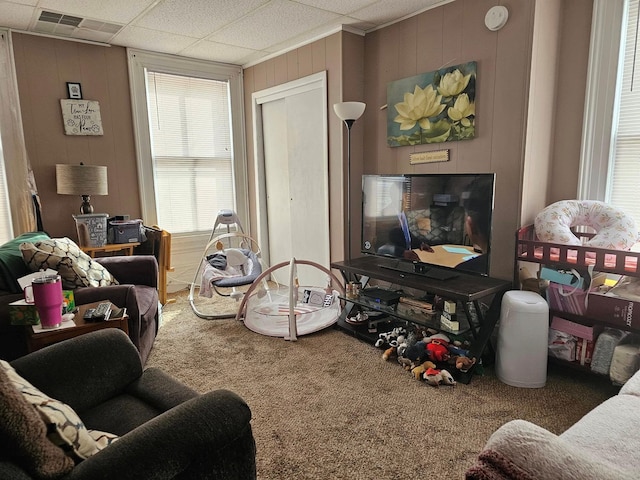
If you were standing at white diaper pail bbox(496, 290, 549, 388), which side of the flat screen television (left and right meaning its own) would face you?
left

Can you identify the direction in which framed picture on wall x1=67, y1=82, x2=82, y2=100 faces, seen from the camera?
facing the viewer

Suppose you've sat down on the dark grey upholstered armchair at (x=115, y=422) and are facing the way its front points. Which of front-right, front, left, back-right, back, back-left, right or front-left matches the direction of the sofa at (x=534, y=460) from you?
right

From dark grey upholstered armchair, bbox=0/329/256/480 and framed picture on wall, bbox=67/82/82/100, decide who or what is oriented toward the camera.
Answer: the framed picture on wall

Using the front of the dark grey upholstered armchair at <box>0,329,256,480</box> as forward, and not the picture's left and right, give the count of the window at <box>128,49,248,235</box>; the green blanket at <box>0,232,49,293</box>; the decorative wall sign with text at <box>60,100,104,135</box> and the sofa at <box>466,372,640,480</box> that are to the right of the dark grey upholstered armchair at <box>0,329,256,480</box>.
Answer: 1

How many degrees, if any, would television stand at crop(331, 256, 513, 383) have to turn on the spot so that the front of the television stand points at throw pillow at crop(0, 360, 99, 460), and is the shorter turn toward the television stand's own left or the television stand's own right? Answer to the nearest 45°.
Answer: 0° — it already faces it

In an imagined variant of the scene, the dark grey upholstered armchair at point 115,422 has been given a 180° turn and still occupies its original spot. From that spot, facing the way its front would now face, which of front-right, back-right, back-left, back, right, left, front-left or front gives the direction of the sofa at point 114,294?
back-right

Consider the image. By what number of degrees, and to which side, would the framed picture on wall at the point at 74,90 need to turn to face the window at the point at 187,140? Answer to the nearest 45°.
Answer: approximately 90° to its left

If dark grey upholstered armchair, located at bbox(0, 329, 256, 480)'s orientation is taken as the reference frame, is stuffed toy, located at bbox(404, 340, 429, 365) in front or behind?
in front

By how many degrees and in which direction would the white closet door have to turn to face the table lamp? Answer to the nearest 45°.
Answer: approximately 45° to its right

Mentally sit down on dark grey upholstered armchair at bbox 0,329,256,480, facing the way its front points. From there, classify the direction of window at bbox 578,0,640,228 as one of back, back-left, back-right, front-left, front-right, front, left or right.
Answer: front-right

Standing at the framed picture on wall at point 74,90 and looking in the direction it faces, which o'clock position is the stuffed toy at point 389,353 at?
The stuffed toy is roughly at 11 o'clock from the framed picture on wall.

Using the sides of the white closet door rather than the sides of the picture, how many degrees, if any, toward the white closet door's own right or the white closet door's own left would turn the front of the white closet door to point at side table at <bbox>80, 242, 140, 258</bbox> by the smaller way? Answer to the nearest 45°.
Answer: approximately 45° to the white closet door's own right

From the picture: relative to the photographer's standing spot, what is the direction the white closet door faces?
facing the viewer and to the left of the viewer

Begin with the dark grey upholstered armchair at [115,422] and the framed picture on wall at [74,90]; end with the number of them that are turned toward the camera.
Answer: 1

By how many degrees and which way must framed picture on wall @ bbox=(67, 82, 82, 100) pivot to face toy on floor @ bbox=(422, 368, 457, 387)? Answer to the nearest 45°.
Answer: approximately 45° to its left

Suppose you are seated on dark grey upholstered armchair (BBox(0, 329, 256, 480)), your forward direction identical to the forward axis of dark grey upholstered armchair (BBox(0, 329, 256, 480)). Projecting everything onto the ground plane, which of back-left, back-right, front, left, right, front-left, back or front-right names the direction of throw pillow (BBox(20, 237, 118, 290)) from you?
front-left
